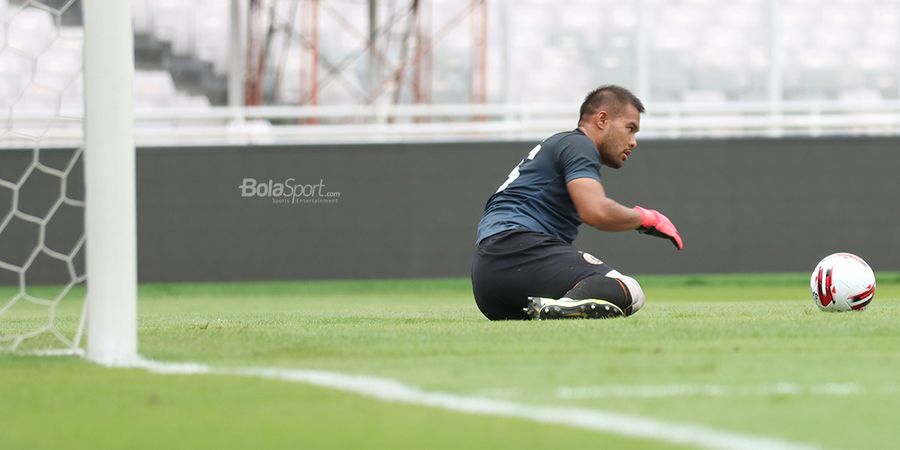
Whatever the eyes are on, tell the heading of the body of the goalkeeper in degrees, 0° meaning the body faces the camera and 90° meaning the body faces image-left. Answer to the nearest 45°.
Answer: approximately 270°

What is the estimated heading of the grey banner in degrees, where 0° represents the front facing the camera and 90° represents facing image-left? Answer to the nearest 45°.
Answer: approximately 0°

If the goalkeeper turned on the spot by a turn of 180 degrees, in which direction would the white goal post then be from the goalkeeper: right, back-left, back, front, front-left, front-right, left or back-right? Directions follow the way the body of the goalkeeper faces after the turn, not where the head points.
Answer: front-left

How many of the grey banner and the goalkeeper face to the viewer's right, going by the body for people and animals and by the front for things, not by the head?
1

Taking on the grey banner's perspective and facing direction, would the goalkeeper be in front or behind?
in front

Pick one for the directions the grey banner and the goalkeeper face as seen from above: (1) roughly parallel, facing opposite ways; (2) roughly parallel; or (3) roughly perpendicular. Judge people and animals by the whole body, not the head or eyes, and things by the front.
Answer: roughly perpendicular

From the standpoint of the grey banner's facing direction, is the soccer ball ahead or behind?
ahead

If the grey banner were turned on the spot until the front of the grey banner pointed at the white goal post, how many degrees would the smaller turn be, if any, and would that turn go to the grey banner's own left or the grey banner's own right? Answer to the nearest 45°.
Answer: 0° — it already faces it

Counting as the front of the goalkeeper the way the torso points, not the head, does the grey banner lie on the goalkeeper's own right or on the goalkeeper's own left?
on the goalkeeper's own left

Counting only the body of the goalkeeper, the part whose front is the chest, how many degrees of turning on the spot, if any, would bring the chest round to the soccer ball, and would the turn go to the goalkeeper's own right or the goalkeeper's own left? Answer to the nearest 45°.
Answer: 0° — they already face it
